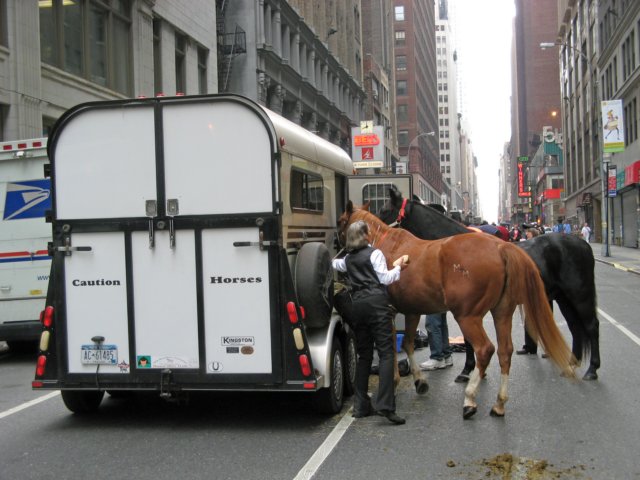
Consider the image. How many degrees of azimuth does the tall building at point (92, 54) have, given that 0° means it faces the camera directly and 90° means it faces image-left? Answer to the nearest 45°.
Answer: approximately 315°

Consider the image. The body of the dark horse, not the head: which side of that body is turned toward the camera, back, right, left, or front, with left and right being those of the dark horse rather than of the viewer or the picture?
left

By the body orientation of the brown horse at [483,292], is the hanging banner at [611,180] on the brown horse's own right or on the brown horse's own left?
on the brown horse's own right

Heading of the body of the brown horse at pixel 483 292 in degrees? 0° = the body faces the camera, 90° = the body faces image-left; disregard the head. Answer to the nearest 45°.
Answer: approximately 135°

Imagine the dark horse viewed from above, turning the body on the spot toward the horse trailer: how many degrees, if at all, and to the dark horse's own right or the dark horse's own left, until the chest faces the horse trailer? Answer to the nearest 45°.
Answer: approximately 45° to the dark horse's own left

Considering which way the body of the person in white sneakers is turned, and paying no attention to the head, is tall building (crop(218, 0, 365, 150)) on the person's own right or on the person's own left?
on the person's own right

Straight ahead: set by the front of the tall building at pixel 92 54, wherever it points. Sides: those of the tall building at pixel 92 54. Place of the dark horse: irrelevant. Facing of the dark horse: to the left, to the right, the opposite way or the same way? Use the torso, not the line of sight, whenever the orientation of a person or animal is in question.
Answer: the opposite way

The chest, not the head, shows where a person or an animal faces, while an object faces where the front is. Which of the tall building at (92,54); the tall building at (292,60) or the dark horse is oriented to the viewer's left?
the dark horse

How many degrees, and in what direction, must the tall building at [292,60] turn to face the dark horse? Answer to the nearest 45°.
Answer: approximately 45° to its right
